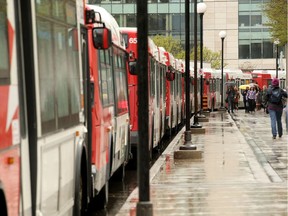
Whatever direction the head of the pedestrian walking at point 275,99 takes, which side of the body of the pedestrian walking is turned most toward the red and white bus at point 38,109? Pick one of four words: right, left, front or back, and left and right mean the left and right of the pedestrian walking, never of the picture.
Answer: back

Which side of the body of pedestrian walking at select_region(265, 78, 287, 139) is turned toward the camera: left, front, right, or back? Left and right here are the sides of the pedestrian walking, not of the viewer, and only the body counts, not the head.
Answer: back

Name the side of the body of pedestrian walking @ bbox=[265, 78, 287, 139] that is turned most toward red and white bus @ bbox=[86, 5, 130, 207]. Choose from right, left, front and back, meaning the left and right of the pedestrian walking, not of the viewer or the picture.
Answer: back

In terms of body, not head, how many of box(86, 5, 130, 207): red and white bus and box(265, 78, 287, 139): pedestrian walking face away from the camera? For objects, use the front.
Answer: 1
